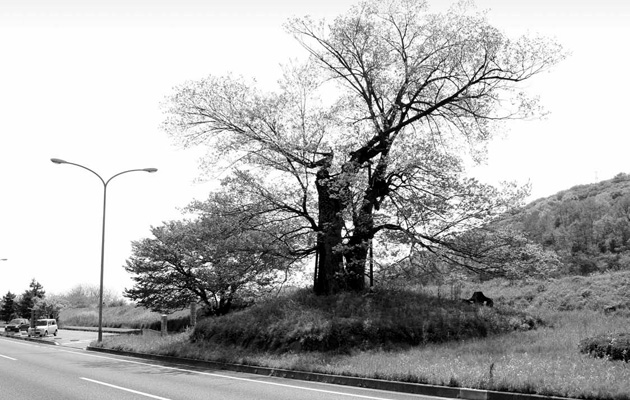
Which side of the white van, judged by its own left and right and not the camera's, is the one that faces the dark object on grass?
left

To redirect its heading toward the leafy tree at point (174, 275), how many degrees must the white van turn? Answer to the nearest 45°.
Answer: approximately 90° to its left

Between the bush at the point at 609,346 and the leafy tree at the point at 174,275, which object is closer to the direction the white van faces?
the bush

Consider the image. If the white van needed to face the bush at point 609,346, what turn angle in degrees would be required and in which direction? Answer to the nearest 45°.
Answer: approximately 45° to its left

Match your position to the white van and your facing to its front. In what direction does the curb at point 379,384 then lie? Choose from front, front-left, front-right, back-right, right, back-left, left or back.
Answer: front-left
